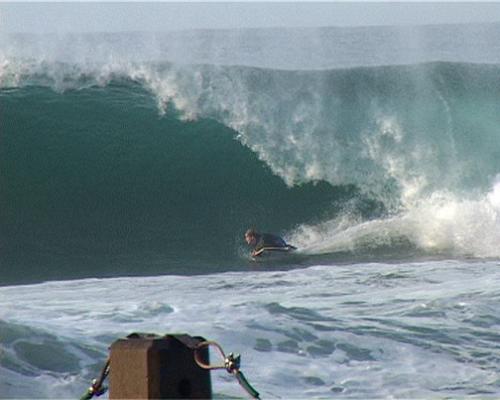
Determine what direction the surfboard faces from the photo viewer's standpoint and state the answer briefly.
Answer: facing to the left of the viewer
